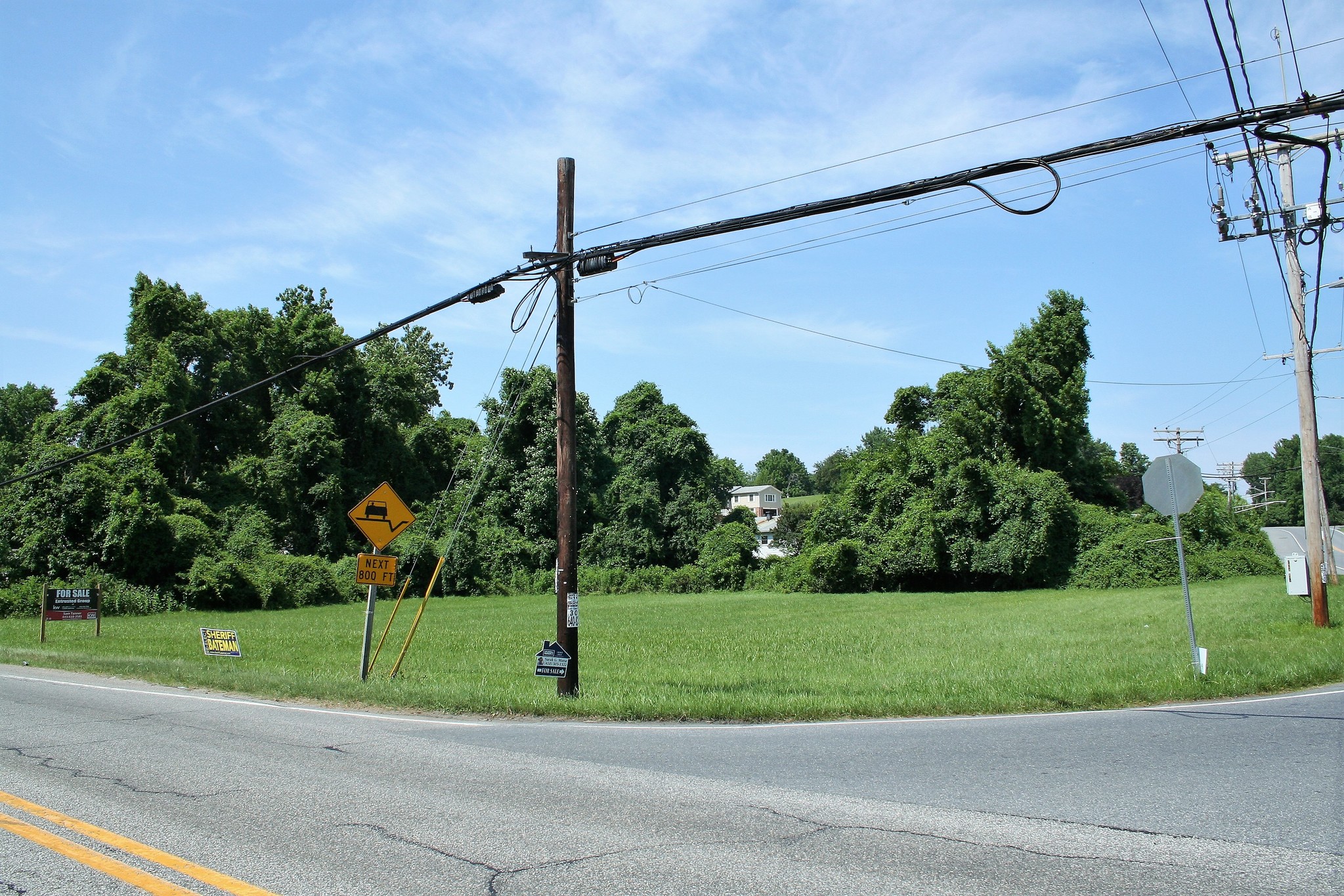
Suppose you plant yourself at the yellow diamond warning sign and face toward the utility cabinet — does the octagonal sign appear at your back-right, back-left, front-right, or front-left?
front-right

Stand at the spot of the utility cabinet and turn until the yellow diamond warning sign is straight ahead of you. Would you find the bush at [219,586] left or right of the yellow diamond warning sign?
right

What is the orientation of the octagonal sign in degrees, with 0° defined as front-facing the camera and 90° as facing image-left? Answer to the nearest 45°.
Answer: approximately 180°

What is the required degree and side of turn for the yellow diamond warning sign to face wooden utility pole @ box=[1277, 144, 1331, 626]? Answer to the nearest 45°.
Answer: approximately 90° to its left

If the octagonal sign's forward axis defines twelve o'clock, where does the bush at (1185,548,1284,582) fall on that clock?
The bush is roughly at 12 o'clock from the octagonal sign.

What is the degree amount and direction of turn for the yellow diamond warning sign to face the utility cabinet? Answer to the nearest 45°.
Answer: approximately 90° to its left

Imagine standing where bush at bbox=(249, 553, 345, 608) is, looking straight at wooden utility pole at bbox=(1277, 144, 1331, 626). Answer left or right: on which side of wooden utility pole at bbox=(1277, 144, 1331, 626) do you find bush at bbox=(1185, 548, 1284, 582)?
left

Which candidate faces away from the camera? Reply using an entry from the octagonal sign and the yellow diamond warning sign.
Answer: the octagonal sign

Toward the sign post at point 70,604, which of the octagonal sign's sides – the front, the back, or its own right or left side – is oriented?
left

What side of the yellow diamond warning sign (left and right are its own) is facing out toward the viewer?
front

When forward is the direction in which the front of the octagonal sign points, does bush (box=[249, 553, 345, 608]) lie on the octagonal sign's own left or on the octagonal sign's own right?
on the octagonal sign's own left

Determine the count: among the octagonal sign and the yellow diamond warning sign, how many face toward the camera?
1

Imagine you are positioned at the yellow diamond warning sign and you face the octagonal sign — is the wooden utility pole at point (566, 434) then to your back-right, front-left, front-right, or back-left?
front-right

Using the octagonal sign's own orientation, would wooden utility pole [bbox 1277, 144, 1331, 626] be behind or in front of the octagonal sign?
in front
